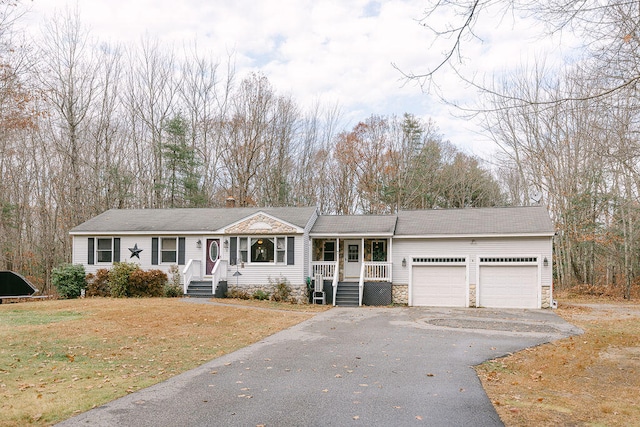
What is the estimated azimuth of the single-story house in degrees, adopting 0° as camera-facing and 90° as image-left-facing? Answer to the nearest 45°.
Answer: approximately 0°
